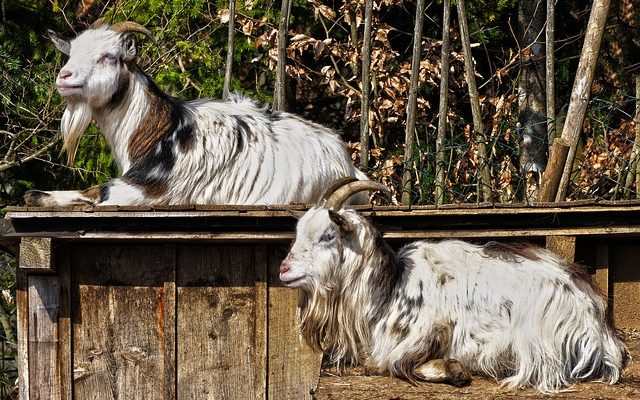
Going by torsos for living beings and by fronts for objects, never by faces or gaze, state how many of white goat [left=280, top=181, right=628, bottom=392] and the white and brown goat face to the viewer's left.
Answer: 2

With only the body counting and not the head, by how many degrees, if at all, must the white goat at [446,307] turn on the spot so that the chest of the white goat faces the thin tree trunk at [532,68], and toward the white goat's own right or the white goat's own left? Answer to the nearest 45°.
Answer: approximately 90° to the white goat's own right

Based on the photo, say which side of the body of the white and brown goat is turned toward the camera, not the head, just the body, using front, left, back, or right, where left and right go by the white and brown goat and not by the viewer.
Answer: left

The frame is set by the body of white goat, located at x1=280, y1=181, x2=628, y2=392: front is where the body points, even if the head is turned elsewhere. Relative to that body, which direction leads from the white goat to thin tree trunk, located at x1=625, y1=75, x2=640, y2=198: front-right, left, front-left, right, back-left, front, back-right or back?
back-right

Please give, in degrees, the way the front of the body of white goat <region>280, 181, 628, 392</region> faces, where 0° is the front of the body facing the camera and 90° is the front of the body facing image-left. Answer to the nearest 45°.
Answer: approximately 90°

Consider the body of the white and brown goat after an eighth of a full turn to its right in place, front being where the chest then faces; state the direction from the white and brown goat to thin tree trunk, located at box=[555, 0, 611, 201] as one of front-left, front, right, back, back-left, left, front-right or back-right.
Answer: back-right
